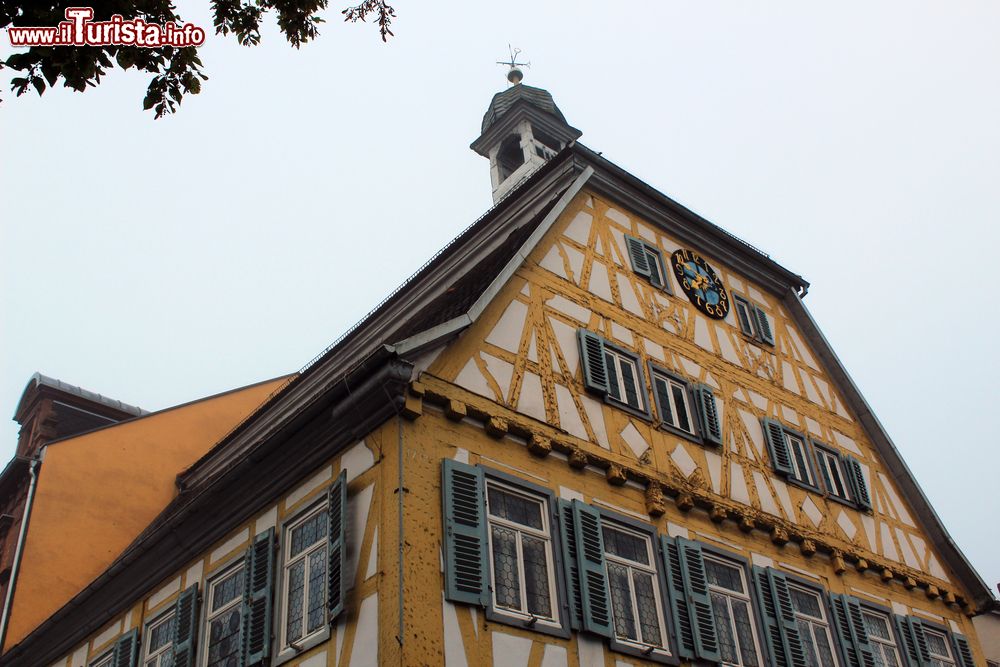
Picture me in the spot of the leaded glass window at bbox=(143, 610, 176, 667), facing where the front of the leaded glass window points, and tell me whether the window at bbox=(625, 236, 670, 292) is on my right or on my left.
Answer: on my left

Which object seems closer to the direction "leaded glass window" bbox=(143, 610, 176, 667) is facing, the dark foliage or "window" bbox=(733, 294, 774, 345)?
the dark foliage

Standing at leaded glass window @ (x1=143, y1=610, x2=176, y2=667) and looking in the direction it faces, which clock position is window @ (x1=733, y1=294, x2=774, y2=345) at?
The window is roughly at 8 o'clock from the leaded glass window.

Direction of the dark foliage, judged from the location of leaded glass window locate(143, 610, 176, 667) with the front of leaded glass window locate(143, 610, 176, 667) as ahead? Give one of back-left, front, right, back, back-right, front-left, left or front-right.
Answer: front-left

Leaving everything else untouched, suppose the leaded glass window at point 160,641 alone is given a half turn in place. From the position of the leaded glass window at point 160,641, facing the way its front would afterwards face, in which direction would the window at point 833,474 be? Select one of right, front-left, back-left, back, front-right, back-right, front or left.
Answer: front-right

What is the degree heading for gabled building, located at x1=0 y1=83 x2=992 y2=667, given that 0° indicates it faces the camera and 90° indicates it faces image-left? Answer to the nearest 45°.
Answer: approximately 315°

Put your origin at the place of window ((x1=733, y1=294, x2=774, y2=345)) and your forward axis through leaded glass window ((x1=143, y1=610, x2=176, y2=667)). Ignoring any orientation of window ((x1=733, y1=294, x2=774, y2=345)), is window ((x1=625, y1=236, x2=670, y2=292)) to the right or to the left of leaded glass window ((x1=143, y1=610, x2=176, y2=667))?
left

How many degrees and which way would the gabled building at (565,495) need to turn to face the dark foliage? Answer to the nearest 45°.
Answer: approximately 45° to its right

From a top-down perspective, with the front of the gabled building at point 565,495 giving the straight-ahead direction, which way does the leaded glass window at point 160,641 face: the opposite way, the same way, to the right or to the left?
to the right

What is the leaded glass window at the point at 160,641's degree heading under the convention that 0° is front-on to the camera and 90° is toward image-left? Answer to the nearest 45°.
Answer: approximately 45°
